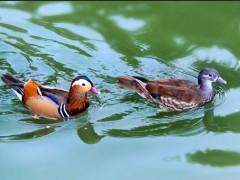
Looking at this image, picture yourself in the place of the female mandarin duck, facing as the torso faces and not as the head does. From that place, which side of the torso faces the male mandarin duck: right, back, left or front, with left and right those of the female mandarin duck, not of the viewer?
back

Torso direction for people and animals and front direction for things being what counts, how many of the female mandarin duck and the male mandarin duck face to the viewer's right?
2

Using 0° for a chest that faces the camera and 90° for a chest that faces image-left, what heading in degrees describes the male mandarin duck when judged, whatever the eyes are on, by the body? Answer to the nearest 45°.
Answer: approximately 270°

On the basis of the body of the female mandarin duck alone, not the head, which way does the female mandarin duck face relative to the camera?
to the viewer's right

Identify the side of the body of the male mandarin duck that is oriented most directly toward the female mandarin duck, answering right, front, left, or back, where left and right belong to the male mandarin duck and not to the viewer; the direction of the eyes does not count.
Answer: front
